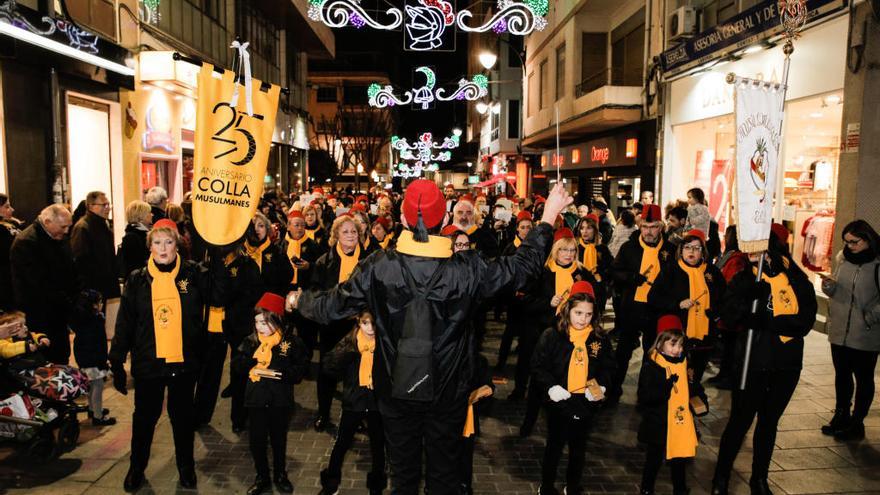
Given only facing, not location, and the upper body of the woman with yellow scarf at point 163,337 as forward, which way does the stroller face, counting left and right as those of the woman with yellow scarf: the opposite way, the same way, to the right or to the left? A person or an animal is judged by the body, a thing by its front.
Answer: to the left

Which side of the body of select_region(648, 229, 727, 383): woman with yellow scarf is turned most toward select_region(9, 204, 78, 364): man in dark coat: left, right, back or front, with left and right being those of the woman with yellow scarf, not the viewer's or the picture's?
right

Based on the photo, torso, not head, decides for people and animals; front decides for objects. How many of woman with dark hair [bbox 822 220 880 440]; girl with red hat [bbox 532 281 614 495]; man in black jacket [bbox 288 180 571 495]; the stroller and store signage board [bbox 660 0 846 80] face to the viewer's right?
1

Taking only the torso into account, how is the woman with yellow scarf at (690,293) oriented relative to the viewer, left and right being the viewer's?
facing the viewer

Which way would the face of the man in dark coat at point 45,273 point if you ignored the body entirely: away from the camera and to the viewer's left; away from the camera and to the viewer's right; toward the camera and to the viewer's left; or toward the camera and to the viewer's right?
toward the camera and to the viewer's right

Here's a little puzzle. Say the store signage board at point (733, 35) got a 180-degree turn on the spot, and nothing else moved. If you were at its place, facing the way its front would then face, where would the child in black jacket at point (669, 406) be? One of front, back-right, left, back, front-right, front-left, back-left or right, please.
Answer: back-right

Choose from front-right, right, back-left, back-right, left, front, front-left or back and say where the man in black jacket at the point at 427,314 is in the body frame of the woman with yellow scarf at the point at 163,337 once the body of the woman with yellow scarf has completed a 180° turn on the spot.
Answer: back-right

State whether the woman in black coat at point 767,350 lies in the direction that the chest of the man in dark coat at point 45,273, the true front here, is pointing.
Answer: yes

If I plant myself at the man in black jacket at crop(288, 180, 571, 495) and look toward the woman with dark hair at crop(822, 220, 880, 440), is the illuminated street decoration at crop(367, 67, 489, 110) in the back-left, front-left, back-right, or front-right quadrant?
front-left

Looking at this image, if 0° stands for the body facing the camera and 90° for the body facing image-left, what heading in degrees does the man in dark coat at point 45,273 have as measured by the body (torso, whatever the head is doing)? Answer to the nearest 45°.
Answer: approximately 315°

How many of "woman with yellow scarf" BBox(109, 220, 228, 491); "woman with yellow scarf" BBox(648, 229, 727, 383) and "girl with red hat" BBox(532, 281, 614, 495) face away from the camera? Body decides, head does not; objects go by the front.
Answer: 0

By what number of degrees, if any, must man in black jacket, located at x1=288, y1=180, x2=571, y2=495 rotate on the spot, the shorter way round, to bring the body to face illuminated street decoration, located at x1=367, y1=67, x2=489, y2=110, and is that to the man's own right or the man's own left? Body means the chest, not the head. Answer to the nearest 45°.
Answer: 0° — they already face it

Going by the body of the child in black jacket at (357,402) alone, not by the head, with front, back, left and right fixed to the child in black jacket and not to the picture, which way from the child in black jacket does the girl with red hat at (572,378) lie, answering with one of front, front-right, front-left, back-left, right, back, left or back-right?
front-left

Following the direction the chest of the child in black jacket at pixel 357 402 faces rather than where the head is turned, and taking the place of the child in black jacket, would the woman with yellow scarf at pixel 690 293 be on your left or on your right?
on your left

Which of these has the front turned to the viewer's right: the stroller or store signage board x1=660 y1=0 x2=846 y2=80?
the stroller

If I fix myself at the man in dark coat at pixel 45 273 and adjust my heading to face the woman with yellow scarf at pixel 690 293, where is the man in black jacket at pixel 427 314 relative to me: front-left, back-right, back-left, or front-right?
front-right

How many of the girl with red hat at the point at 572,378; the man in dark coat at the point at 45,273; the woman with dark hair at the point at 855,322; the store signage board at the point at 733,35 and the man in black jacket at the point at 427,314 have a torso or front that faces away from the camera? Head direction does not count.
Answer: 1

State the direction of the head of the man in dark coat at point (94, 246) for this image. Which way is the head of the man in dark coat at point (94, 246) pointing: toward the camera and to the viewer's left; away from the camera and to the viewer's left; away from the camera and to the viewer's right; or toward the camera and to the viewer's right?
toward the camera and to the viewer's right

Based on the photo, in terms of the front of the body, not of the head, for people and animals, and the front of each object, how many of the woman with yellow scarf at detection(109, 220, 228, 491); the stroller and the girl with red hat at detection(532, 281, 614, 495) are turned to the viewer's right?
1

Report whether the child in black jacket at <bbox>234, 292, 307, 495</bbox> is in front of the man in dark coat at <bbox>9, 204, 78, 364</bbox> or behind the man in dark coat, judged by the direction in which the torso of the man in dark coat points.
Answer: in front

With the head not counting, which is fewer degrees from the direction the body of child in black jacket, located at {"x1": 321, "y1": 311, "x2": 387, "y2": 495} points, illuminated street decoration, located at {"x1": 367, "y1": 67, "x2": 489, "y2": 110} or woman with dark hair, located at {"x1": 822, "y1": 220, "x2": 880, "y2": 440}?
the woman with dark hair

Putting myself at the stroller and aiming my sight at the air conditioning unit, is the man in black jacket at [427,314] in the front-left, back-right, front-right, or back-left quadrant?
front-right
